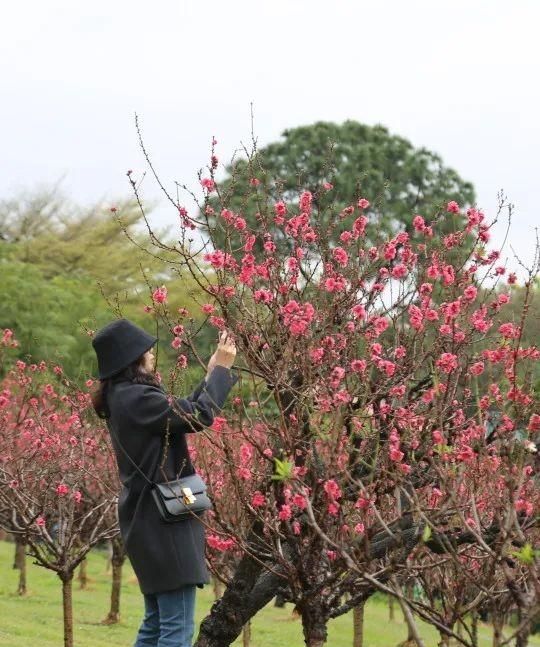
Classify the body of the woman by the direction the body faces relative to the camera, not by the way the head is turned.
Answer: to the viewer's right

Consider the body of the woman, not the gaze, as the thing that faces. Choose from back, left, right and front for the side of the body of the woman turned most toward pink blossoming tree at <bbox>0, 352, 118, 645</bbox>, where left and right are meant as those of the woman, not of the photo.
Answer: left
